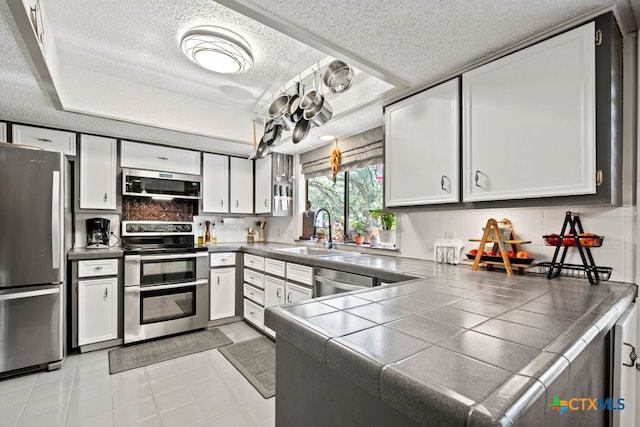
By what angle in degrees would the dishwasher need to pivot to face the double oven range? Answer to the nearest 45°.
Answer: approximately 45° to its right

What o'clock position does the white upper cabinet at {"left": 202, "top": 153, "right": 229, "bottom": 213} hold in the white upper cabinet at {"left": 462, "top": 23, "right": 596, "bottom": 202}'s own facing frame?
the white upper cabinet at {"left": 202, "top": 153, "right": 229, "bottom": 213} is roughly at 2 o'clock from the white upper cabinet at {"left": 462, "top": 23, "right": 596, "bottom": 202}.

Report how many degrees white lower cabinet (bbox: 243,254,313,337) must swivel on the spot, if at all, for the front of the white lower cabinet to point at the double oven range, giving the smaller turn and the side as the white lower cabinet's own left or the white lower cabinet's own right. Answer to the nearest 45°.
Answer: approximately 45° to the white lower cabinet's own right

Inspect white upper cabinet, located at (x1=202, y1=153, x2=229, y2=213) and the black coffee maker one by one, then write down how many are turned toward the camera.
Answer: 2

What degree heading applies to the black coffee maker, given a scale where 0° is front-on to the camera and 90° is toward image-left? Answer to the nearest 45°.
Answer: approximately 0°

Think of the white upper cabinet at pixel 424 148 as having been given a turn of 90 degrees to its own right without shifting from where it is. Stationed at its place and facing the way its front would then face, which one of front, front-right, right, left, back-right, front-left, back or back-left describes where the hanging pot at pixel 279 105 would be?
front-left

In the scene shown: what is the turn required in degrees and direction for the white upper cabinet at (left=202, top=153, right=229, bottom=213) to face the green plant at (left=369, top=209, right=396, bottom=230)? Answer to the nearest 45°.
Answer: approximately 45° to its left

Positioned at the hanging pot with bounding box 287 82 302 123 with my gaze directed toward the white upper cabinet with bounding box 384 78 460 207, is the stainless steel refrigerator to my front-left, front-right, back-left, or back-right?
back-right

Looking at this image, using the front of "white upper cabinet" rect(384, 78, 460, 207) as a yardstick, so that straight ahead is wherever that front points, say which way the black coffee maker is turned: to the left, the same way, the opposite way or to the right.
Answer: to the left

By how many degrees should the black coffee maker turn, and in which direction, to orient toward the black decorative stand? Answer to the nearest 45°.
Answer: approximately 45° to its left

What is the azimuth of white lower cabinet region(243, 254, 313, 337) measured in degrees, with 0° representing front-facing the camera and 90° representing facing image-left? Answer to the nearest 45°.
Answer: approximately 45°
